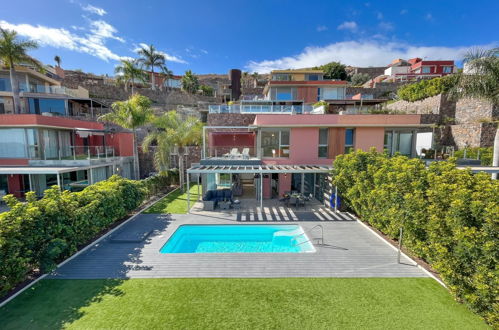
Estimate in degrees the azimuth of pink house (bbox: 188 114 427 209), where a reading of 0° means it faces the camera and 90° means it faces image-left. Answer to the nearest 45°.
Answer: approximately 0°

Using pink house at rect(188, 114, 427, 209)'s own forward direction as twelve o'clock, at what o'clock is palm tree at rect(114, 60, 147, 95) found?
The palm tree is roughly at 4 o'clock from the pink house.

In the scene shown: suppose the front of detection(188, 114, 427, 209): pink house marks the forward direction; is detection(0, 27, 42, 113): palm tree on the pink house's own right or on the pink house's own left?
on the pink house's own right

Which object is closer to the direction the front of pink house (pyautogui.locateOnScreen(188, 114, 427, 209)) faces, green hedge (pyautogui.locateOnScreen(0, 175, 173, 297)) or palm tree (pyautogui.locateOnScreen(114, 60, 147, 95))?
the green hedge

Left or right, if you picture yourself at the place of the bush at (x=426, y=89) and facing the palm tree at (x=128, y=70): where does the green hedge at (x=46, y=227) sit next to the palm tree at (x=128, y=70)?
left

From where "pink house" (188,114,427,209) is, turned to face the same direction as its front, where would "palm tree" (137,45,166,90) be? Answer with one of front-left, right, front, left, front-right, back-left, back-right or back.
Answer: back-right

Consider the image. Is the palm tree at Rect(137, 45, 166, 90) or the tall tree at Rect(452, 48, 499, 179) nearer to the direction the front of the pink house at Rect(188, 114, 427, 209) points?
the tall tree

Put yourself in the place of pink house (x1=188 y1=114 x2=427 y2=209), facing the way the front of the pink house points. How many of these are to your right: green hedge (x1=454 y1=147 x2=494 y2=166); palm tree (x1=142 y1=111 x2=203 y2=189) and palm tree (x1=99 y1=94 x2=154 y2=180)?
2

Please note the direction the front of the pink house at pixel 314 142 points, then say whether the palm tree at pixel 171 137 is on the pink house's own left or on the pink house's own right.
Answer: on the pink house's own right

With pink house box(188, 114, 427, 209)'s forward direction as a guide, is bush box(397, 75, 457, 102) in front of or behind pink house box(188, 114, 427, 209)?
behind

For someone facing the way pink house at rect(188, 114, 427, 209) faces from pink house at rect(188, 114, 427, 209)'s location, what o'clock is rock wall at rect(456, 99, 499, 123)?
The rock wall is roughly at 8 o'clock from the pink house.

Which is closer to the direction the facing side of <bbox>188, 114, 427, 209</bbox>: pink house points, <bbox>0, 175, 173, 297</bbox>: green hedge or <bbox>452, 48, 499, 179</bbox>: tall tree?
the green hedge

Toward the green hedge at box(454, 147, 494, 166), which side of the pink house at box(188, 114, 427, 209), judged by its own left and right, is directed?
left

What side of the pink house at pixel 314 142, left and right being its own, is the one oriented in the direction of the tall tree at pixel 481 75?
left
